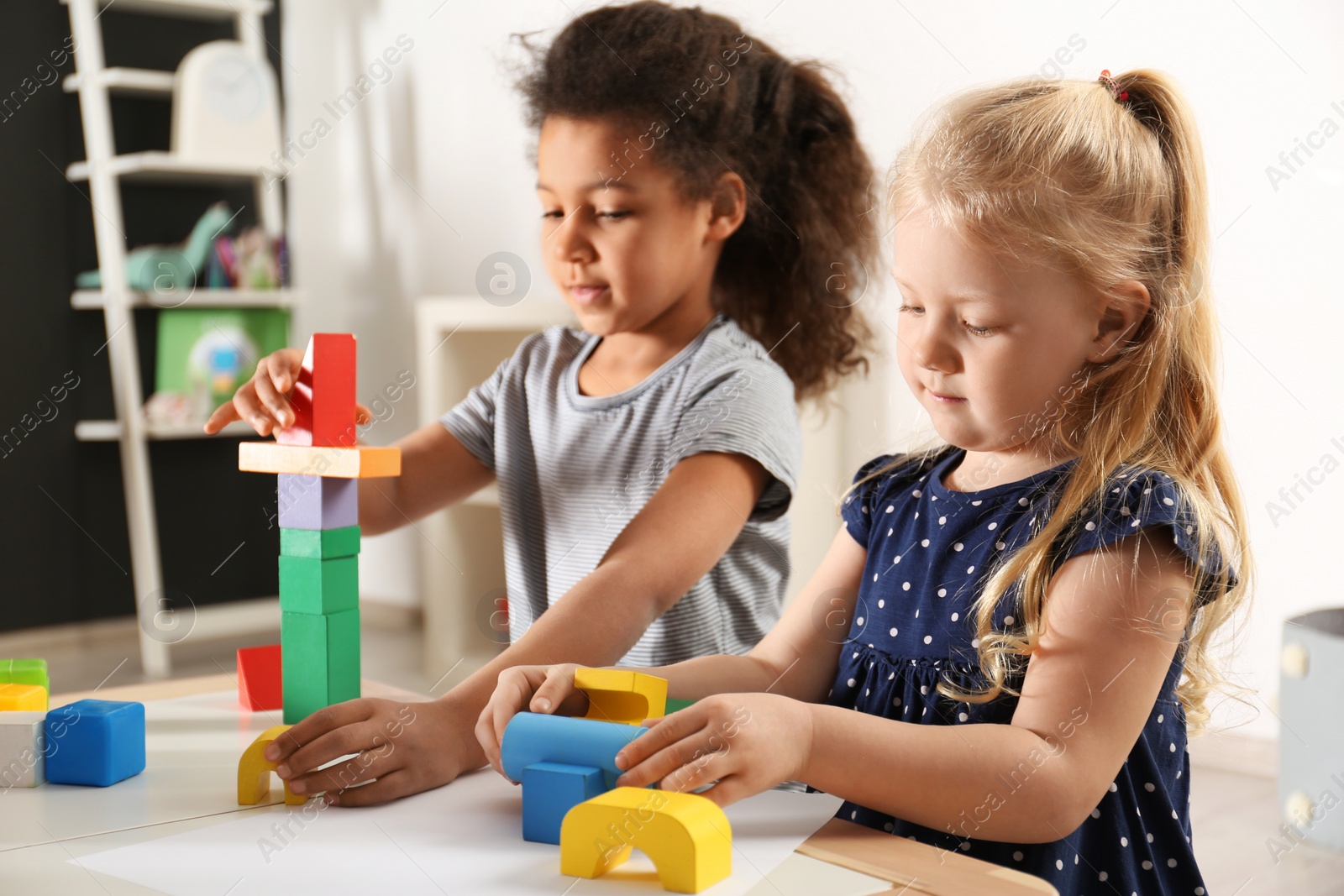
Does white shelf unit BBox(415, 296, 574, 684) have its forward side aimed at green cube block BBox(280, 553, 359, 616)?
yes

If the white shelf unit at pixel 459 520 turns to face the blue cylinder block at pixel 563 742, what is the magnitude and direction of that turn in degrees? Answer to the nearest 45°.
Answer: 0° — it already faces it

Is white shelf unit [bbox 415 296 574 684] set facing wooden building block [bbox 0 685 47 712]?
yes

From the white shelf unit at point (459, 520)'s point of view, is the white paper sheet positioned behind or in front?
in front

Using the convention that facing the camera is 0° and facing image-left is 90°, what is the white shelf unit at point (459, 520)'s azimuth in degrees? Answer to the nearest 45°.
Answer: approximately 0°

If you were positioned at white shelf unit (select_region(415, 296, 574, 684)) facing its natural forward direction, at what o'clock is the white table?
The white table is roughly at 12 o'clock from the white shelf unit.

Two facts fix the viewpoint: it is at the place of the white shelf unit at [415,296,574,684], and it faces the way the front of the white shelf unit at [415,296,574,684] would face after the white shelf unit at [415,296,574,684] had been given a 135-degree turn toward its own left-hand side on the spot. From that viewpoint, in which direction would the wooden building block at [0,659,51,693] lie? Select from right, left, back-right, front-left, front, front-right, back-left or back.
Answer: back-right

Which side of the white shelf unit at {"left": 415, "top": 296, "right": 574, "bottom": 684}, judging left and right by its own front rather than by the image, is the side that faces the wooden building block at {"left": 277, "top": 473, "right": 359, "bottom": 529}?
front

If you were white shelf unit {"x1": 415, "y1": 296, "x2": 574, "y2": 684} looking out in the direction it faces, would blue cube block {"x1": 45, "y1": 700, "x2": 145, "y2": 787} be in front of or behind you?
in front

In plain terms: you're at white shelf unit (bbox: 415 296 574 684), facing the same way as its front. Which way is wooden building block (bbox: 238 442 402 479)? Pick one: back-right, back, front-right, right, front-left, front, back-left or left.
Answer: front

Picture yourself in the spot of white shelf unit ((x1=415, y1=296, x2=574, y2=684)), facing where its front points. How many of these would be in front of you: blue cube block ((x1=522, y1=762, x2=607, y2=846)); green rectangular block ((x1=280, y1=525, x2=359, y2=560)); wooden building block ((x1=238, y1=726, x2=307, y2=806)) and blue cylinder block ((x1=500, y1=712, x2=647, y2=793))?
4

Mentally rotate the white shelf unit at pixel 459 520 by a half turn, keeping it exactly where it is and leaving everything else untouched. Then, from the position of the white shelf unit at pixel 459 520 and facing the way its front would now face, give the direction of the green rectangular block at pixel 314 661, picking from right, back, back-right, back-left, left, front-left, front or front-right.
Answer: back

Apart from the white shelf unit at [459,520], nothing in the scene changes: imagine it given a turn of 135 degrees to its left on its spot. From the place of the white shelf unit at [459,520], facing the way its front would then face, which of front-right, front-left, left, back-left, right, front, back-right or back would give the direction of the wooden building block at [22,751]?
back-right

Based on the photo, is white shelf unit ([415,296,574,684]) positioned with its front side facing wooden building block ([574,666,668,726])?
yes

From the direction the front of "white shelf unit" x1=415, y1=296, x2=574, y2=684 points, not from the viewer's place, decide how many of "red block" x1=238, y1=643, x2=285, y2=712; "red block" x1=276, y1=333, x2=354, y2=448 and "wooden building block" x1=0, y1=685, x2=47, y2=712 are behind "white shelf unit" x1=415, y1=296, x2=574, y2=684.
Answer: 0
